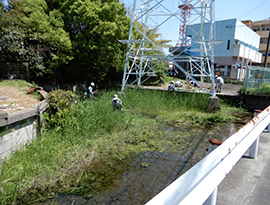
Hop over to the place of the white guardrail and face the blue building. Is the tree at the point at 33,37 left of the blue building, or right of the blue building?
left

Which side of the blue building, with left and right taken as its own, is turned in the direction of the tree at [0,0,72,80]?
right

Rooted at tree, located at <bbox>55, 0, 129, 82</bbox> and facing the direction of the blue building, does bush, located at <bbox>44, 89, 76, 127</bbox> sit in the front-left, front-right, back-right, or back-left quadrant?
back-right

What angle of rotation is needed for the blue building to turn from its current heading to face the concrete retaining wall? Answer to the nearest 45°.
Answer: approximately 45° to its right

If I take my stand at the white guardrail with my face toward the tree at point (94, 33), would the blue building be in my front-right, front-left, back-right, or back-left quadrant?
front-right

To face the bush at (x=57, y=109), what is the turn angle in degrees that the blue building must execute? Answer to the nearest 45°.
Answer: approximately 45° to its right
